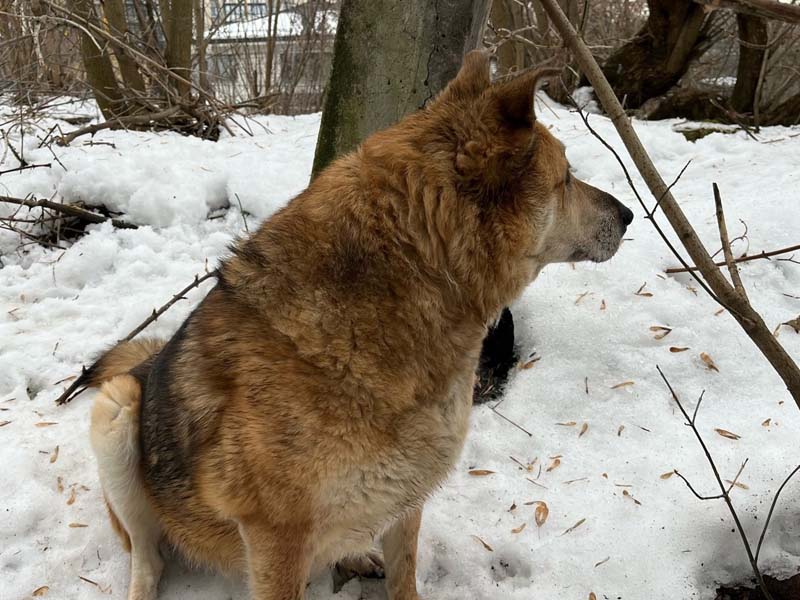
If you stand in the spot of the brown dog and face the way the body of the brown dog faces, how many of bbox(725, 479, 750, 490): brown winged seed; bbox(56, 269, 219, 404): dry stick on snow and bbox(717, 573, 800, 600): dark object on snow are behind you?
1

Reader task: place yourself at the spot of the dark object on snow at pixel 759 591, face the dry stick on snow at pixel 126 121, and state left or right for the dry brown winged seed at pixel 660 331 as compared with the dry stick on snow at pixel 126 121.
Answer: right

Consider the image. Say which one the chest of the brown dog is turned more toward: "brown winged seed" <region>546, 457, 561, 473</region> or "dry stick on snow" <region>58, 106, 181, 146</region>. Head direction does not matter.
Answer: the brown winged seed

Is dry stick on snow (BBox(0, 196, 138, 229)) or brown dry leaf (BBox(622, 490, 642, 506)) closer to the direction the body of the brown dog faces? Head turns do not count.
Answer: the brown dry leaf

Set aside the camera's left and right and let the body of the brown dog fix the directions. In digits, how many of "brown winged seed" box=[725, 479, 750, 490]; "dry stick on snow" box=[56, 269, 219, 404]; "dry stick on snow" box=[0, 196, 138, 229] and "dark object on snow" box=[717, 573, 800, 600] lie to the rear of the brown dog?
2

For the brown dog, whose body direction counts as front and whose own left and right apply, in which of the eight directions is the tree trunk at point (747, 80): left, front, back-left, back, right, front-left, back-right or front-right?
left

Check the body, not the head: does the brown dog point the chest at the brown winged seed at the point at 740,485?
no

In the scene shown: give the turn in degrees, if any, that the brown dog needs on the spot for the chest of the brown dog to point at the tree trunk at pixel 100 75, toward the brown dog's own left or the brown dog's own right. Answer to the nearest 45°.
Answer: approximately 180°

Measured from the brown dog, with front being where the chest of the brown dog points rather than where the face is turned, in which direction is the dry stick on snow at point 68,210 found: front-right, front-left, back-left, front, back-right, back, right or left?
back
